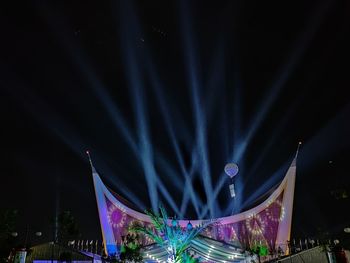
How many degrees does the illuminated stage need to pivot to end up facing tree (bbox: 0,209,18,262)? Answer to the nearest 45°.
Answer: approximately 45° to its right

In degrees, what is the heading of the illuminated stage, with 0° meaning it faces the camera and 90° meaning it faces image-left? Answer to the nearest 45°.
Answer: approximately 0°

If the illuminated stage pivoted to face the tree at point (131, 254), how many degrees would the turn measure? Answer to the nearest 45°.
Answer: approximately 45° to its right
